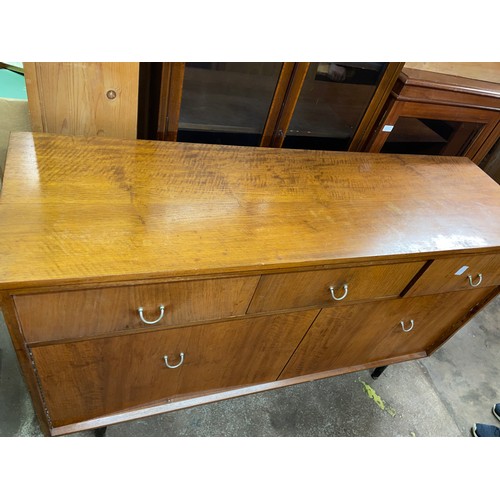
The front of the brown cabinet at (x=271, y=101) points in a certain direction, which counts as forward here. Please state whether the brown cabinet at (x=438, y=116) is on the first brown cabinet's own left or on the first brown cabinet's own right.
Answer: on the first brown cabinet's own left

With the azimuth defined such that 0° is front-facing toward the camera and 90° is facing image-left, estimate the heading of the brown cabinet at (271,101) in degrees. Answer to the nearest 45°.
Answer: approximately 0°

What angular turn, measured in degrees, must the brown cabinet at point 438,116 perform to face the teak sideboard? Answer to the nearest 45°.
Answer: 0° — it already faces it

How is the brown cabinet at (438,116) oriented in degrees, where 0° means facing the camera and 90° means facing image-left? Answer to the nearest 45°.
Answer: approximately 0°

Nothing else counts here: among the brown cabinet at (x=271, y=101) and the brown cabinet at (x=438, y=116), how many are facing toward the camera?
2
